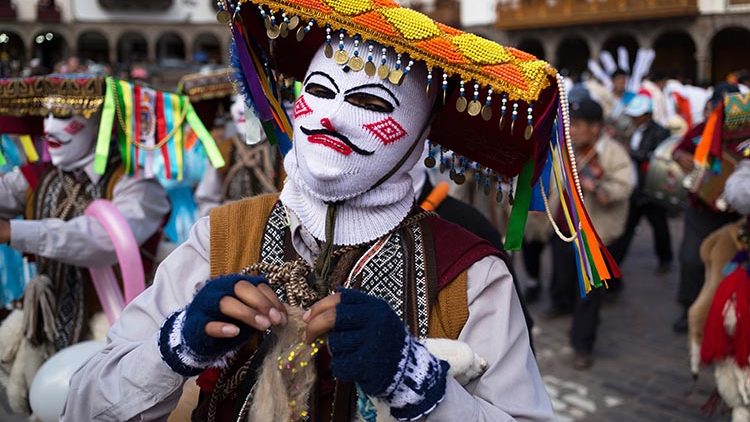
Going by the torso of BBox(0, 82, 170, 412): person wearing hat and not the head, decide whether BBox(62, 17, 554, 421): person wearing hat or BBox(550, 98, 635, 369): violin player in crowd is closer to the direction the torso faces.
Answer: the person wearing hat

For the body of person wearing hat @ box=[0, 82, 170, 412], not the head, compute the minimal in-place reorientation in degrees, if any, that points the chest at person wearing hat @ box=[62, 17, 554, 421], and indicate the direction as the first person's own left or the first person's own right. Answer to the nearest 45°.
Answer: approximately 45° to the first person's own left

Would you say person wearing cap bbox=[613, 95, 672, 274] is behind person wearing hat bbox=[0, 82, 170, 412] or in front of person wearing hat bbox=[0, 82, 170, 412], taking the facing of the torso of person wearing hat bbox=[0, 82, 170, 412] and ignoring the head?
behind

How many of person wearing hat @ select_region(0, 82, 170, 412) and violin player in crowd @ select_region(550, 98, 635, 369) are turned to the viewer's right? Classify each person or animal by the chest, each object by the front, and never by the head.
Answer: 0

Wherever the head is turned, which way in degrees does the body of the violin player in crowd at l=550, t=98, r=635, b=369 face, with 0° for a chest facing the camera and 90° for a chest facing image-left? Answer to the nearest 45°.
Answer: approximately 45°

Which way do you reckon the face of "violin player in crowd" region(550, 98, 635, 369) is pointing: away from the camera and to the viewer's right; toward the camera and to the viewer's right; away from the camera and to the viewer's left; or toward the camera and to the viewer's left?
toward the camera and to the viewer's left

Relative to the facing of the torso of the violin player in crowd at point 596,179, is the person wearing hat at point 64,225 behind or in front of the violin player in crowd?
in front

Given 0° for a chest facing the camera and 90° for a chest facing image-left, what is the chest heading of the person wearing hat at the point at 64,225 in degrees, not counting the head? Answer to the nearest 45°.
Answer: approximately 45°
